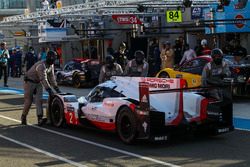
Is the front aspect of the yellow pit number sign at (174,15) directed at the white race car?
yes

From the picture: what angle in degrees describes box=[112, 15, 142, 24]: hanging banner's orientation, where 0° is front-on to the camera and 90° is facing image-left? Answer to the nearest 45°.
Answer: approximately 0°

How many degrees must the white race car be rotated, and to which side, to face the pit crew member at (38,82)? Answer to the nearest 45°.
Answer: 0° — it already faces them

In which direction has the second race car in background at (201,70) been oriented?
to the viewer's left

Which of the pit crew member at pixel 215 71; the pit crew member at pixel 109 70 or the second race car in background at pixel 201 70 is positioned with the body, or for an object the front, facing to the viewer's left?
the second race car in background

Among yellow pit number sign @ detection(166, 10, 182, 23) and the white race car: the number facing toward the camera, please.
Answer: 1

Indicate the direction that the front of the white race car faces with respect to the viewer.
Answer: facing away from the viewer and to the left of the viewer

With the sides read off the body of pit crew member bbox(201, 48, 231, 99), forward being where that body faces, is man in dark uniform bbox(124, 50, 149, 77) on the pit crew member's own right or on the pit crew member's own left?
on the pit crew member's own right
